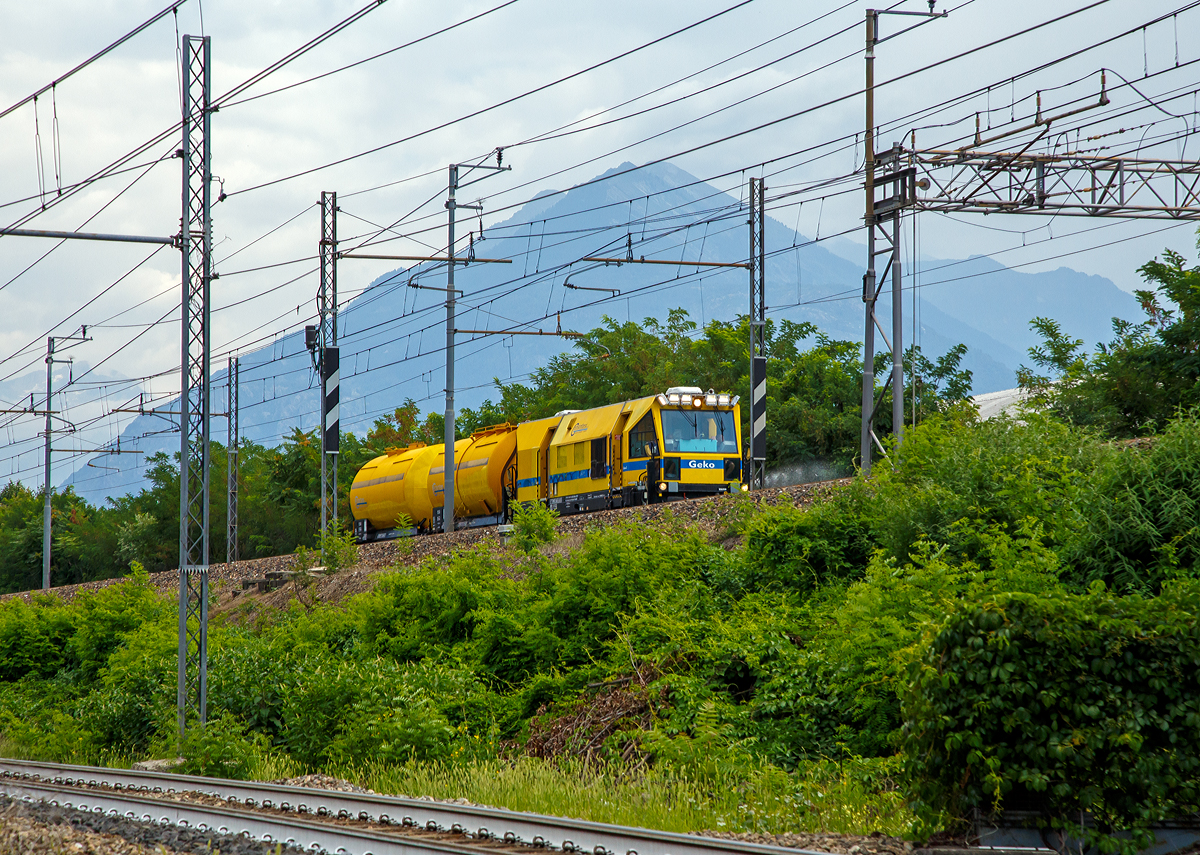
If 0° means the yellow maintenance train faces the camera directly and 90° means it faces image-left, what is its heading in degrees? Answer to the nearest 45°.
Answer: approximately 315°

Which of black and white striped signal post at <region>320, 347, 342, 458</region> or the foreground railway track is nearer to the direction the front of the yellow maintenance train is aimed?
the foreground railway track

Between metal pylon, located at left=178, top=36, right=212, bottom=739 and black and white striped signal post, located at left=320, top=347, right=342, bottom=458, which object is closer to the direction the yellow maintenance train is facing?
the metal pylon

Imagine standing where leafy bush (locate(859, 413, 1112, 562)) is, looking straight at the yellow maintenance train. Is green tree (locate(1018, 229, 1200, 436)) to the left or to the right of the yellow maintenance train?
right

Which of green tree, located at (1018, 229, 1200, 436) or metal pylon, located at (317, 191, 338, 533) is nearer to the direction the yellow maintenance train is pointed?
the green tree

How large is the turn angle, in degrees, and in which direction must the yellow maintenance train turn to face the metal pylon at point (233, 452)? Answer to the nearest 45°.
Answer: approximately 180°

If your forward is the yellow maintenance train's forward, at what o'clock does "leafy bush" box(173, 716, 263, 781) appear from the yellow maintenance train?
The leafy bush is roughly at 2 o'clock from the yellow maintenance train.

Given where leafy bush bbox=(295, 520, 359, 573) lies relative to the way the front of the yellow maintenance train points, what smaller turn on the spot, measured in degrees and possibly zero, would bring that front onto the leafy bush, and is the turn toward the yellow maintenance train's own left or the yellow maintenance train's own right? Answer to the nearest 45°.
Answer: approximately 135° to the yellow maintenance train's own right

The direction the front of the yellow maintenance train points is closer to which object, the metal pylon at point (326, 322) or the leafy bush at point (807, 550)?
the leafy bush

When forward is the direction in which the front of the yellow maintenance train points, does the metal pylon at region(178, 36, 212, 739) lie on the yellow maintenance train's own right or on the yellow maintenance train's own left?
on the yellow maintenance train's own right

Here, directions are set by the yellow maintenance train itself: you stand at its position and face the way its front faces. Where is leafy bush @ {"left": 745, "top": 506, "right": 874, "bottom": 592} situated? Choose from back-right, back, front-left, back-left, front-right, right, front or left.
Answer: front-right
